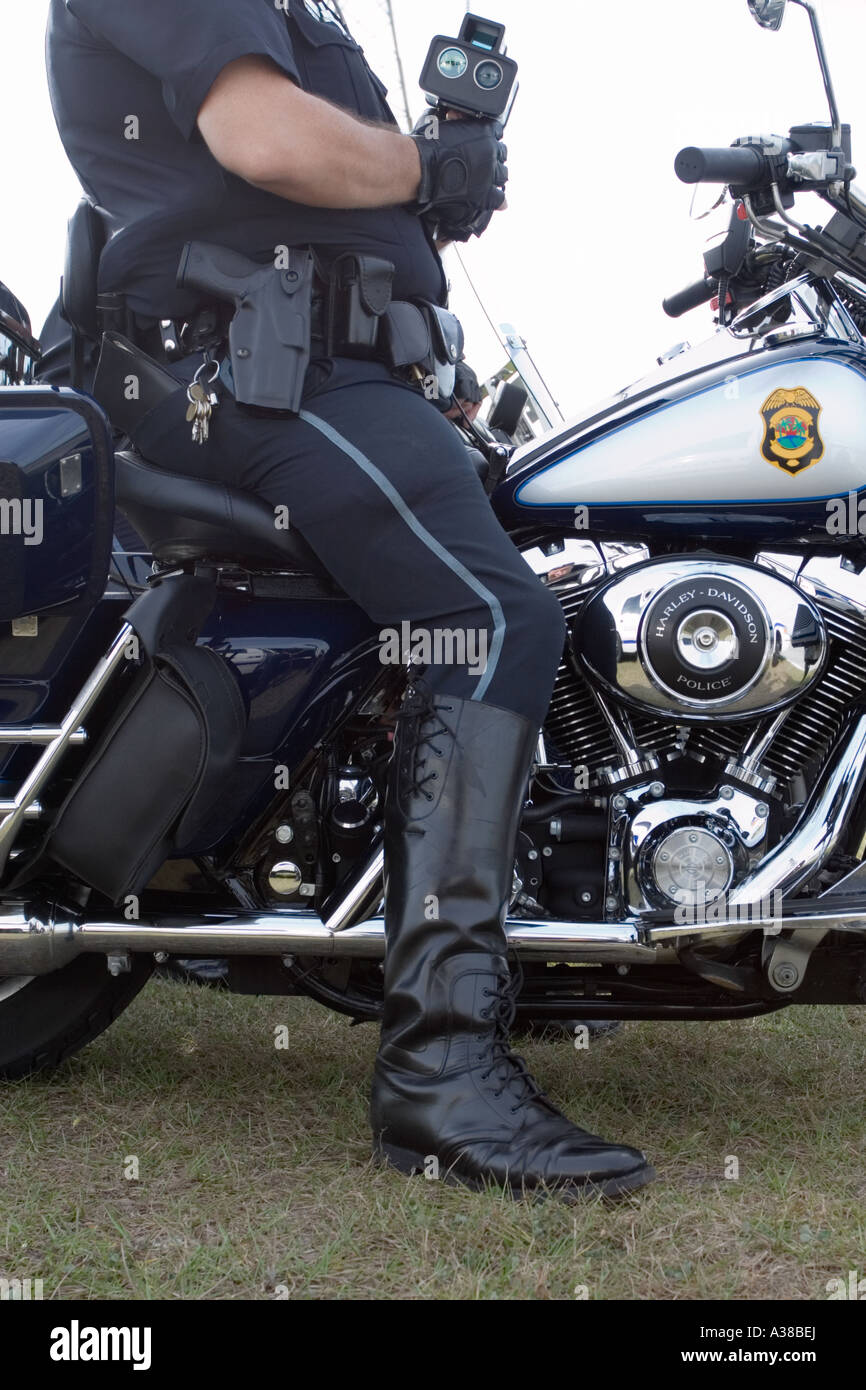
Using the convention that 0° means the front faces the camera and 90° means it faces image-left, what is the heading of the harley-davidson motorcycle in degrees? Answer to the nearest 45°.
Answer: approximately 270°

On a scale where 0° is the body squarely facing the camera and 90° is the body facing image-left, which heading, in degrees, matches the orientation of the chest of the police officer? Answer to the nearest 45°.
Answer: approximately 270°
